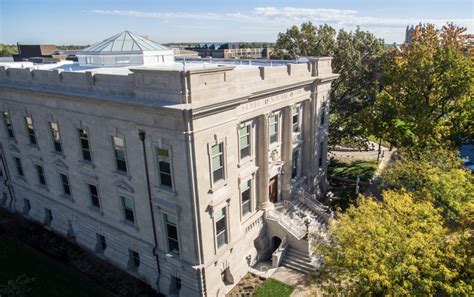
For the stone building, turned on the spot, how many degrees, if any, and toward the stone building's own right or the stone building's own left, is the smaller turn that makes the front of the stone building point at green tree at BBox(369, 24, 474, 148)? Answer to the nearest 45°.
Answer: approximately 45° to the stone building's own left

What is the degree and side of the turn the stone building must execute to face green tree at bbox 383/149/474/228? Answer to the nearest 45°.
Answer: approximately 45° to its left

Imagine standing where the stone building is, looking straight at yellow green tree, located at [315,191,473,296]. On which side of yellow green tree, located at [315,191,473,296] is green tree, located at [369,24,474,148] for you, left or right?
left

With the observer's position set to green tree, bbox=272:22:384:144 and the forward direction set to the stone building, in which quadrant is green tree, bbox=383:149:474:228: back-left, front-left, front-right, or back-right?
front-left

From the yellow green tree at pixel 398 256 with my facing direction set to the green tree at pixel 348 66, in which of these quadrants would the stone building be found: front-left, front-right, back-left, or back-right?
front-left

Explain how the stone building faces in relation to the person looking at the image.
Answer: facing the viewer and to the right of the viewer

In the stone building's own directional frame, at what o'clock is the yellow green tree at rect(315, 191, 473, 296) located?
The yellow green tree is roughly at 12 o'clock from the stone building.

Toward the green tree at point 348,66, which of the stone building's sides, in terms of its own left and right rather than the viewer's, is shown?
left
